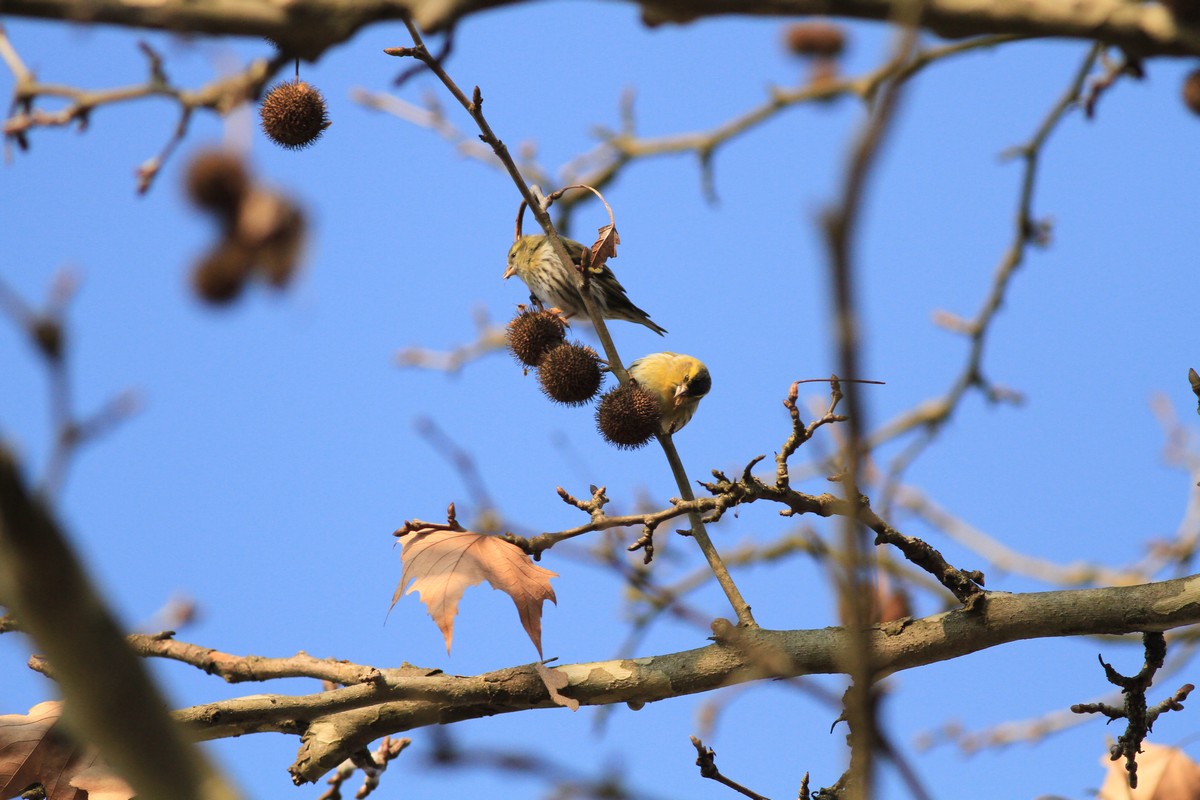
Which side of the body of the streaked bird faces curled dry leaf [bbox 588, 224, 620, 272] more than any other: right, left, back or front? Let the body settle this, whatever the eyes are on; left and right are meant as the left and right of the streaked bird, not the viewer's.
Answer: left

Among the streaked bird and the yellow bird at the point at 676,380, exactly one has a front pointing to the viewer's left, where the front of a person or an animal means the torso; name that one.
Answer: the streaked bird

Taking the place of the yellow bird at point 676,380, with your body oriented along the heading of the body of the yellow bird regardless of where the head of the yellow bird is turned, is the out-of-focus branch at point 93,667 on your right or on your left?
on your right

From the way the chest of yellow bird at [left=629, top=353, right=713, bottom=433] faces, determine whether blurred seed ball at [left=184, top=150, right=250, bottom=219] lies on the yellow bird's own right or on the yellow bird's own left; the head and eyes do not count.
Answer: on the yellow bird's own right

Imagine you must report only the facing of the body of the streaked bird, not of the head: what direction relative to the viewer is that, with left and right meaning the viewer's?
facing to the left of the viewer

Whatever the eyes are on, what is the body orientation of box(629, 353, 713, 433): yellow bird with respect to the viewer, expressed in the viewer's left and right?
facing the viewer and to the right of the viewer

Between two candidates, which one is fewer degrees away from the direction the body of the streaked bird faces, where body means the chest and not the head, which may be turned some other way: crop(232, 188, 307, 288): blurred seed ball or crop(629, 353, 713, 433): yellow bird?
the blurred seed ball

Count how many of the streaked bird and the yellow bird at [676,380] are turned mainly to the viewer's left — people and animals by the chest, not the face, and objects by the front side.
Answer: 1
